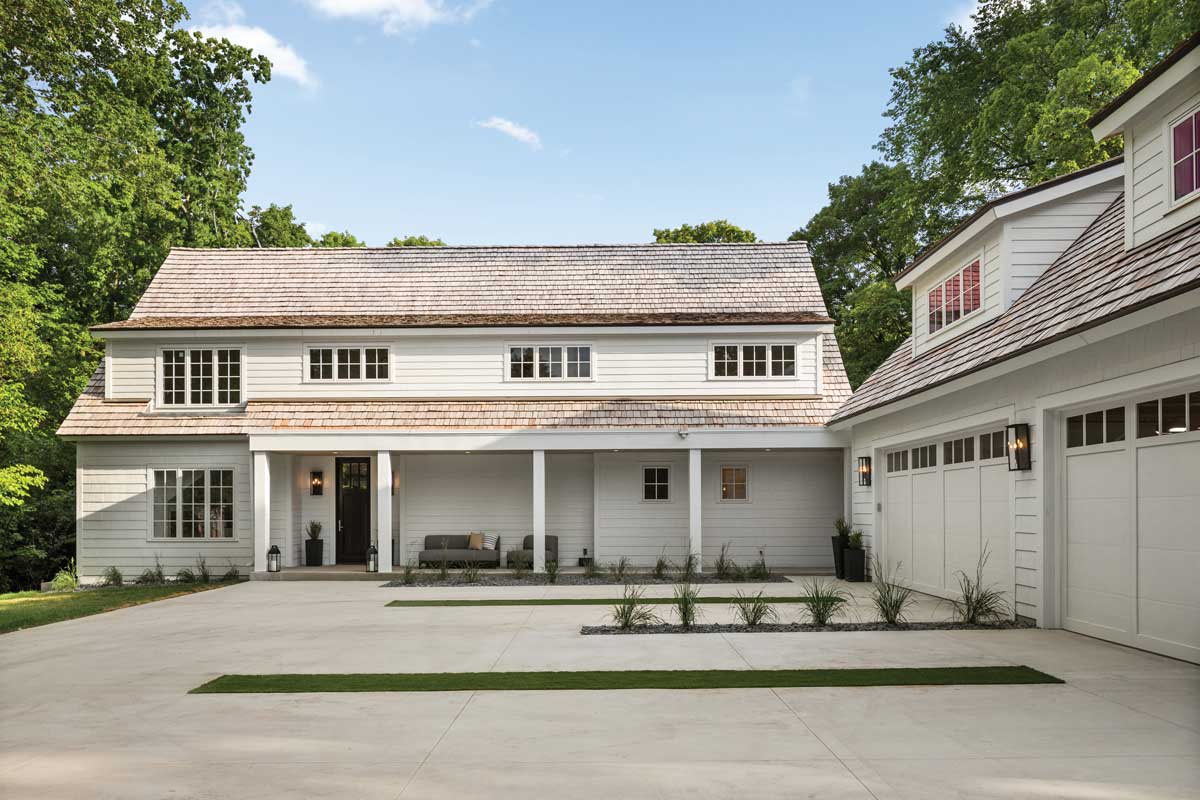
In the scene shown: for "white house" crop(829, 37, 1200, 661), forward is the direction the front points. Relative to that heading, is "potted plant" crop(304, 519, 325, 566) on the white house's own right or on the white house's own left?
on the white house's own right

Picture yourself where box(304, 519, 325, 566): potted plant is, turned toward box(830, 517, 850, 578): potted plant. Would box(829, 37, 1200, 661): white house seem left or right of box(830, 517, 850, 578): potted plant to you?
right

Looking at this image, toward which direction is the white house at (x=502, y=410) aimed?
toward the camera

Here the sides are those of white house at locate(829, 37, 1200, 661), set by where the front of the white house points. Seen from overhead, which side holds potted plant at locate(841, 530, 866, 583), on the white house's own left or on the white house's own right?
on the white house's own right

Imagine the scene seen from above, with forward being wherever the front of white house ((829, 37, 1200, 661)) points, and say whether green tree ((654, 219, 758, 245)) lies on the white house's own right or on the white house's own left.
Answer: on the white house's own right
